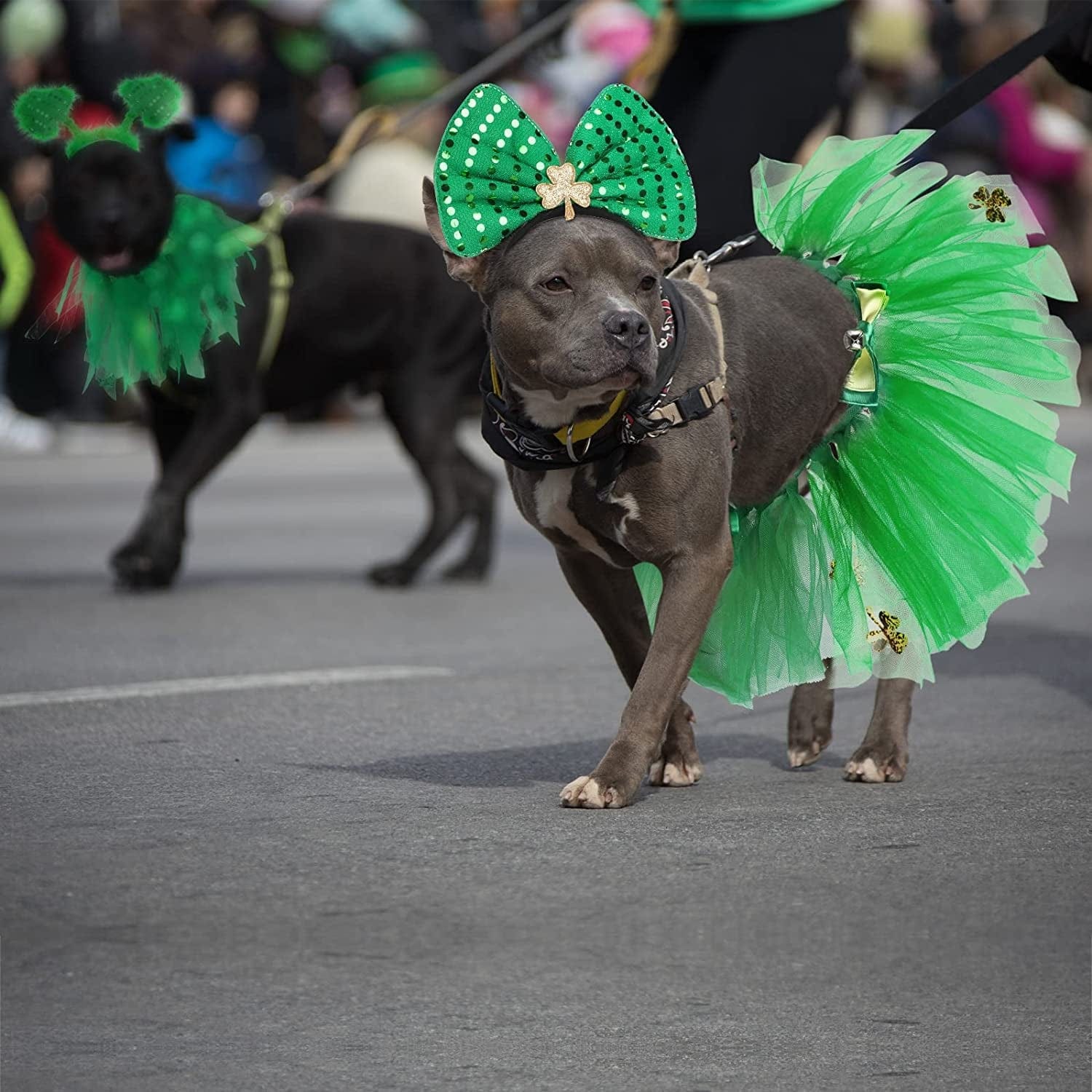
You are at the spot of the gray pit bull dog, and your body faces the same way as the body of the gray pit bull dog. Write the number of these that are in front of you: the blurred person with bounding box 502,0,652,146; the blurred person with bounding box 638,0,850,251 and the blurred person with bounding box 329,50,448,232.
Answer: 0

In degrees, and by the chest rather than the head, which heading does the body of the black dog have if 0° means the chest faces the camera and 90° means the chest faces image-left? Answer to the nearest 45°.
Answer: approximately 45°

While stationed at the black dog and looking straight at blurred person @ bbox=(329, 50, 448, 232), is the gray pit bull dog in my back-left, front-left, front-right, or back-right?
back-right

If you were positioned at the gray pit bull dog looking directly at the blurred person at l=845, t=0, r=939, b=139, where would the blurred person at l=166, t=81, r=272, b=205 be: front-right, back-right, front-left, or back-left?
front-left

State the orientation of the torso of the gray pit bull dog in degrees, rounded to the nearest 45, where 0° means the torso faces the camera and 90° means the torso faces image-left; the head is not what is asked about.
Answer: approximately 45°

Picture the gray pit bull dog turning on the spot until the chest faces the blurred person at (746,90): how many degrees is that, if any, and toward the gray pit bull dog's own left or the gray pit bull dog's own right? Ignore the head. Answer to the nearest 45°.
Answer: approximately 135° to the gray pit bull dog's own right

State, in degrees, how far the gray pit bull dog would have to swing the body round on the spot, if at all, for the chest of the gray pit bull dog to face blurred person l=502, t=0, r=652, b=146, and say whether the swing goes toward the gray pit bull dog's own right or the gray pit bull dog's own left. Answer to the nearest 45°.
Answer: approximately 135° to the gray pit bull dog's own right

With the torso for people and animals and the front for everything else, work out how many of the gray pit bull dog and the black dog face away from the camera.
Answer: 0

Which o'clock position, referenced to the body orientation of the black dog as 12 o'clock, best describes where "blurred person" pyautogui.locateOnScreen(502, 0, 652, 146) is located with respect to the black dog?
The blurred person is roughly at 5 o'clock from the black dog.

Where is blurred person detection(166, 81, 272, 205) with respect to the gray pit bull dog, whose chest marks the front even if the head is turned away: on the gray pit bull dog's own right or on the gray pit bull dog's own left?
on the gray pit bull dog's own right

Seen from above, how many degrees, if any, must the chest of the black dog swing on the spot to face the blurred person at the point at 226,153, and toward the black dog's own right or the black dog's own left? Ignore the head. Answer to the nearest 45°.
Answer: approximately 135° to the black dog's own right

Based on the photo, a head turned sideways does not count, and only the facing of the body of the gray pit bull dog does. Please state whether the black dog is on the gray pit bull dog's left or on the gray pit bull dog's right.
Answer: on the gray pit bull dog's right

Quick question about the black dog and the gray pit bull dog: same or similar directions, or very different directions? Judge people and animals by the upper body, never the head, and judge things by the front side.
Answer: same or similar directions

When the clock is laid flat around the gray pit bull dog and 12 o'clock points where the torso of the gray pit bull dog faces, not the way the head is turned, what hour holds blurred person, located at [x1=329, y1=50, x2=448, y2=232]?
The blurred person is roughly at 4 o'clock from the gray pit bull dog.
